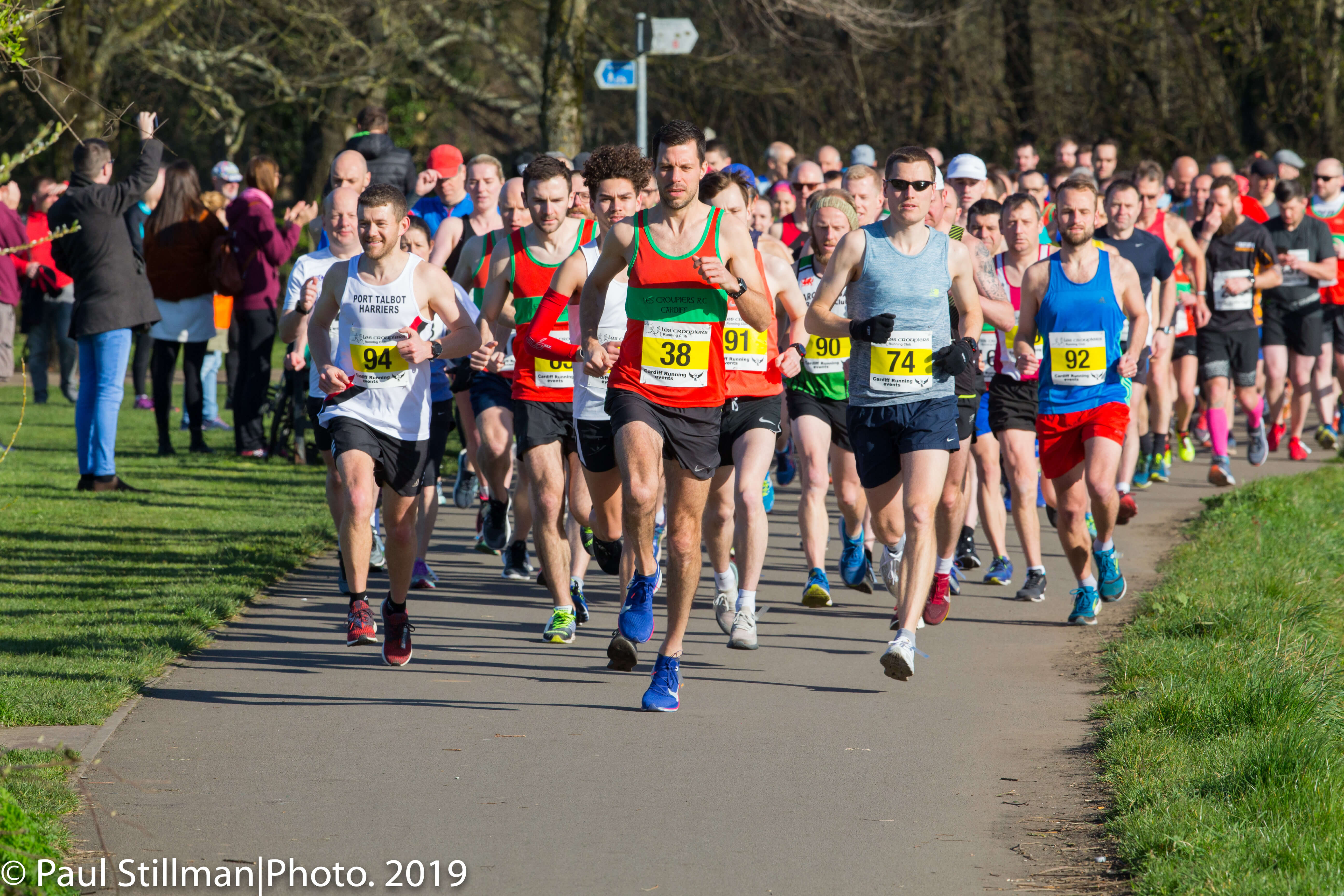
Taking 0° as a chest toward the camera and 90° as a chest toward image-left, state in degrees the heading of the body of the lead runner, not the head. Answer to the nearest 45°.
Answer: approximately 0°

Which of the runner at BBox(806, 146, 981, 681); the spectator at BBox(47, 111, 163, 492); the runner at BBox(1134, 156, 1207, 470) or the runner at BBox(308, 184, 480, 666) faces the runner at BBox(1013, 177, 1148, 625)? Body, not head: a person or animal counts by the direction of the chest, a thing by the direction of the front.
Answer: the runner at BBox(1134, 156, 1207, 470)

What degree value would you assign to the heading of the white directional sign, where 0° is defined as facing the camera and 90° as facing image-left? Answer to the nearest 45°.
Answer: approximately 0°

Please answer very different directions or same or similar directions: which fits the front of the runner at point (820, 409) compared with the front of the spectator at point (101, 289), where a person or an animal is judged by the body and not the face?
very different directions

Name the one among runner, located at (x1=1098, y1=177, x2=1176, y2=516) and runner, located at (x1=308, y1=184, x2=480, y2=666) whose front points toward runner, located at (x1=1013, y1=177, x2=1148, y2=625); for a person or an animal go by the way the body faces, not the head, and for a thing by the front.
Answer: runner, located at (x1=1098, y1=177, x2=1176, y2=516)

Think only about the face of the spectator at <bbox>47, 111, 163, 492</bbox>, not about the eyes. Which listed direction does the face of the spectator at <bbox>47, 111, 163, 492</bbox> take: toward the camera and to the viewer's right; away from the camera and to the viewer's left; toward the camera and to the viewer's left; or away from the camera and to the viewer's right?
away from the camera and to the viewer's right

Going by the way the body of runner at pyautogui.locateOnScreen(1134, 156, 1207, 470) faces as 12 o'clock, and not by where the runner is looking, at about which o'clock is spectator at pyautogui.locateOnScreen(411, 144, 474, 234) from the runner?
The spectator is roughly at 2 o'clock from the runner.

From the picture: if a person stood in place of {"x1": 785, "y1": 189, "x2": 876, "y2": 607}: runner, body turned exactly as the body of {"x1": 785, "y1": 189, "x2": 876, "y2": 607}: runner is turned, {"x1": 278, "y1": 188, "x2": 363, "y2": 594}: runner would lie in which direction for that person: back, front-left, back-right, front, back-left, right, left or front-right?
right

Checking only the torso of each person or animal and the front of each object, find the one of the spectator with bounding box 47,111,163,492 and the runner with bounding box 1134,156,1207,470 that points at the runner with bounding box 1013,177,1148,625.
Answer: the runner with bounding box 1134,156,1207,470

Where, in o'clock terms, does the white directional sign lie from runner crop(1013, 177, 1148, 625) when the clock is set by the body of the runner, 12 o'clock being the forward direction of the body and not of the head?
The white directional sign is roughly at 5 o'clock from the runner.
